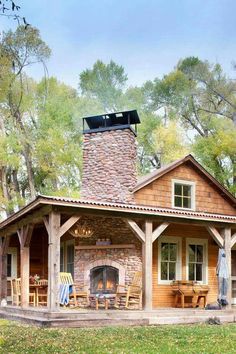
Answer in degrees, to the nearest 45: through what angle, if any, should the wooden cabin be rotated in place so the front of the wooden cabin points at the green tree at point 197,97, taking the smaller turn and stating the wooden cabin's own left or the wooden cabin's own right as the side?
approximately 180°

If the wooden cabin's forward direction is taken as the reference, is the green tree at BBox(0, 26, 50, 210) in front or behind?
behind

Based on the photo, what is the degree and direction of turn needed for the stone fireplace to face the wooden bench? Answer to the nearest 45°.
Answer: approximately 90° to its left

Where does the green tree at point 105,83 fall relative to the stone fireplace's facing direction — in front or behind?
behind

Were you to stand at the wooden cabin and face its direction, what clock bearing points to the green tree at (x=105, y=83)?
The green tree is roughly at 6 o'clock from the wooden cabin.

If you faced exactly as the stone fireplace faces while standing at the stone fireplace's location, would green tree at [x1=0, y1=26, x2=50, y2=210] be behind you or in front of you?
behind

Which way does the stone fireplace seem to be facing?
toward the camera

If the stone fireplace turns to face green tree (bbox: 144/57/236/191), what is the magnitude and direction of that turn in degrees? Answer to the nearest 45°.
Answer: approximately 180°
